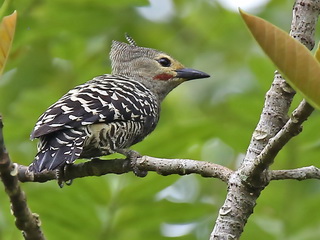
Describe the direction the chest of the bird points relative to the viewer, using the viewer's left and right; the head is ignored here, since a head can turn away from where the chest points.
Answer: facing to the right of the viewer

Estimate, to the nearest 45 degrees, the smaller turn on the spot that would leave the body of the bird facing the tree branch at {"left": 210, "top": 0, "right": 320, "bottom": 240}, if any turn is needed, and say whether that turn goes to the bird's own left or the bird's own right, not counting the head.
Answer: approximately 45° to the bird's own right

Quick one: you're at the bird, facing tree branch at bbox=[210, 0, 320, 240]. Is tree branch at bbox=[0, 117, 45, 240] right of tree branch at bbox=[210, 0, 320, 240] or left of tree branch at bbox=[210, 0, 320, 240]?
right

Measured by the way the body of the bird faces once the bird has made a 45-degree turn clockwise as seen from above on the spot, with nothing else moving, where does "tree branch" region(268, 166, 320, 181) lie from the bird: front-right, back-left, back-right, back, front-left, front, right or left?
front
